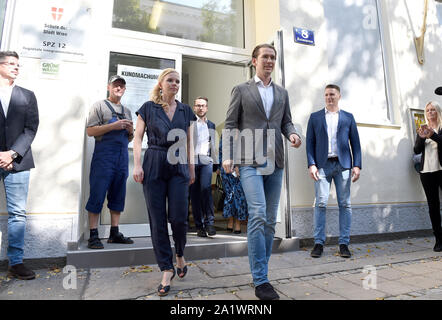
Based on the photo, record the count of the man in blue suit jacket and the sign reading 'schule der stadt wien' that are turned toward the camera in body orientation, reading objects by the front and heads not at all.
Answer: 2

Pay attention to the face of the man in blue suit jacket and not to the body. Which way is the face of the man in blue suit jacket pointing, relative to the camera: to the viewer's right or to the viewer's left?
to the viewer's left

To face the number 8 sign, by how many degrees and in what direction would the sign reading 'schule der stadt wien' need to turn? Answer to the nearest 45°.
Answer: approximately 90° to its left

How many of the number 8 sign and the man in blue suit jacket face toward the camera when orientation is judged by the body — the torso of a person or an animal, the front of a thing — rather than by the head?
2

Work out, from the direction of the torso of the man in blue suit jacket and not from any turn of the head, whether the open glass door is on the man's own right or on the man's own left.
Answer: on the man's own right

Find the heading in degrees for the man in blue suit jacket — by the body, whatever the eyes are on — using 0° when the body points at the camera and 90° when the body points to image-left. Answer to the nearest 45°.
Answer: approximately 0°

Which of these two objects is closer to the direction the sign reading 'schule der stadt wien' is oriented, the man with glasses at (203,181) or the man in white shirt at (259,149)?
the man in white shirt

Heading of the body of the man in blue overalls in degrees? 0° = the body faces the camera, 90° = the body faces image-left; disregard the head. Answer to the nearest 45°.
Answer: approximately 315°

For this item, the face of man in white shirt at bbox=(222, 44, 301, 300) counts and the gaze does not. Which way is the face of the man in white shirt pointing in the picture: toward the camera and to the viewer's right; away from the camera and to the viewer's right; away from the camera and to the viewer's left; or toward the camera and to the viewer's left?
toward the camera and to the viewer's right

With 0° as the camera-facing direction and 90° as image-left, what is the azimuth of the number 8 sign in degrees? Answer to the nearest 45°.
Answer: approximately 0°
